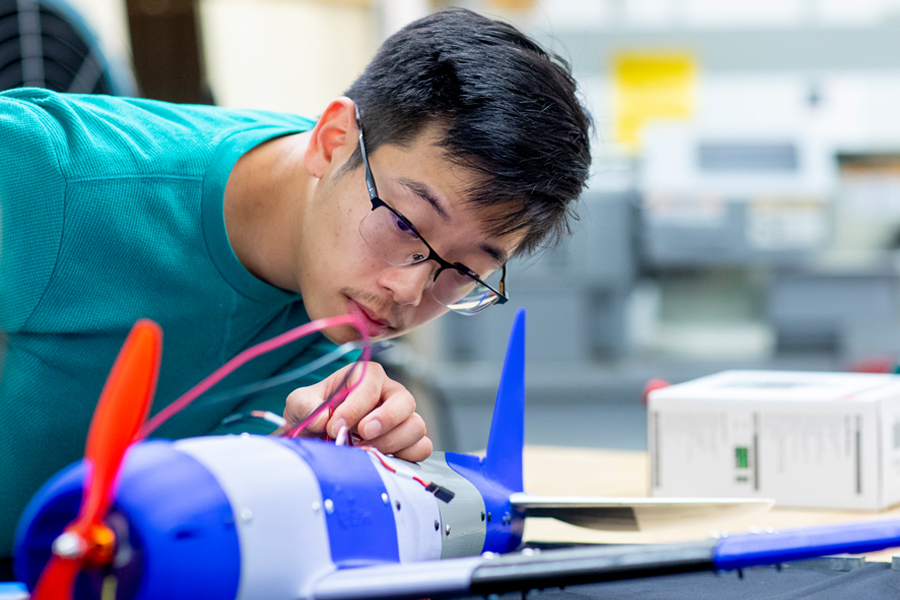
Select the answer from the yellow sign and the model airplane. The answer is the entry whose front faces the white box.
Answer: the yellow sign

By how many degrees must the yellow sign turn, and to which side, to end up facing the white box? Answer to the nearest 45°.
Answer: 0° — it already faces it

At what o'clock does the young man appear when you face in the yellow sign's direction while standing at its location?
The young man is roughly at 12 o'clock from the yellow sign.

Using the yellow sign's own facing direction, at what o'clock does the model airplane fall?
The model airplane is roughly at 12 o'clock from the yellow sign.

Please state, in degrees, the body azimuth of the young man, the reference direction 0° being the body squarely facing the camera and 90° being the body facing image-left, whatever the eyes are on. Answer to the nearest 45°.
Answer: approximately 315°
